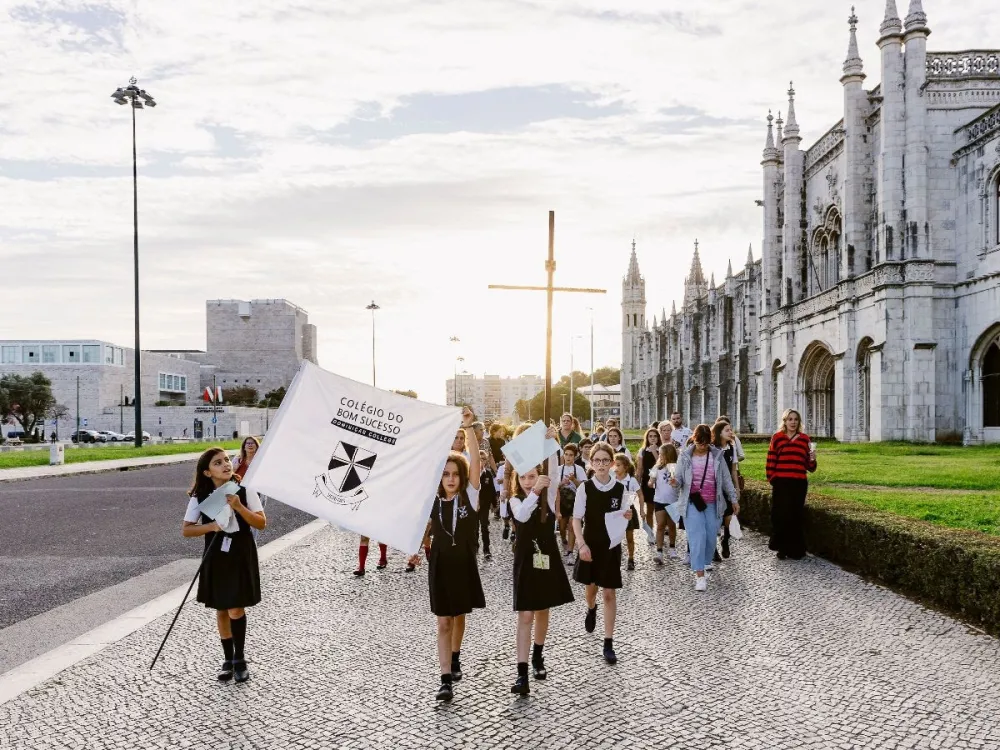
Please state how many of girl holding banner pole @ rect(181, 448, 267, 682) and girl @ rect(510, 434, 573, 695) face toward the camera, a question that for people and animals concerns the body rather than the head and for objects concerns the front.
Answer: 2

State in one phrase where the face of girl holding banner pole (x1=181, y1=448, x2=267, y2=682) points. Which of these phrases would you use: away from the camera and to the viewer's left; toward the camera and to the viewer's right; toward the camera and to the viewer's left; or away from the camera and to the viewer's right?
toward the camera and to the viewer's right

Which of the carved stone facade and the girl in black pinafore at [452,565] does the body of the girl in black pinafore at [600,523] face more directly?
the girl in black pinafore

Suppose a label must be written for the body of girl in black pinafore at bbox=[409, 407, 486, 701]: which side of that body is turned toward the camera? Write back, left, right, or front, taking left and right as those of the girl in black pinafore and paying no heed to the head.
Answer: front

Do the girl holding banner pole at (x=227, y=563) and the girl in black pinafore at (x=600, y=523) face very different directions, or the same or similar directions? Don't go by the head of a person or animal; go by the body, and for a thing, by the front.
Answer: same or similar directions

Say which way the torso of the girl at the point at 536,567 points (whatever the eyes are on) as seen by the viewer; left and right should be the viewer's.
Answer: facing the viewer

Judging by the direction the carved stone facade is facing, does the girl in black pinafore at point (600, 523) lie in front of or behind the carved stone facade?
in front

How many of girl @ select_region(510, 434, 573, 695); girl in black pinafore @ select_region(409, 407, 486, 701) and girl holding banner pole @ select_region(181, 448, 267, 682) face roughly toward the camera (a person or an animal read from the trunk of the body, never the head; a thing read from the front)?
3

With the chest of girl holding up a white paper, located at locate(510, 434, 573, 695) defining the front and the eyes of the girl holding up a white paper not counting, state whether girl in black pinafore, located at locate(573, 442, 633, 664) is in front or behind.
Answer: behind

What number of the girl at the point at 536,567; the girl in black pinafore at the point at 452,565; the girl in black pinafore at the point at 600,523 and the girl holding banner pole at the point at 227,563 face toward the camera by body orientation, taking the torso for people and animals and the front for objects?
4

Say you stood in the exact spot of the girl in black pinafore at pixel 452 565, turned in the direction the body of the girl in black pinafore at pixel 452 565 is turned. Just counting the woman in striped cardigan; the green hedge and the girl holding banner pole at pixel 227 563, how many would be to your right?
1

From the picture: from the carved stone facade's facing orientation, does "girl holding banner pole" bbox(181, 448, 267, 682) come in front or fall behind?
in front

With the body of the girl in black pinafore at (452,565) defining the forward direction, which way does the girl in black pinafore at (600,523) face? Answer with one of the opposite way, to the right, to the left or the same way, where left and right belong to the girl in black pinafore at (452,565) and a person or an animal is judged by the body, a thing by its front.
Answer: the same way

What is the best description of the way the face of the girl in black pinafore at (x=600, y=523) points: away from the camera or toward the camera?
toward the camera

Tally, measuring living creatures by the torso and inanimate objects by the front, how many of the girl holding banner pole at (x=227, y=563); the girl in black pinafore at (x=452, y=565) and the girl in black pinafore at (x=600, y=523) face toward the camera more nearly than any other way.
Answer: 3

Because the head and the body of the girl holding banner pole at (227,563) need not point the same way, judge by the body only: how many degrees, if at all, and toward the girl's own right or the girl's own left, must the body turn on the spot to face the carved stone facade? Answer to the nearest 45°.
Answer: approximately 135° to the girl's own left

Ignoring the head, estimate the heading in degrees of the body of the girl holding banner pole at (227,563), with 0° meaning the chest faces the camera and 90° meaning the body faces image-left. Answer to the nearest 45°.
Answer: approximately 0°
